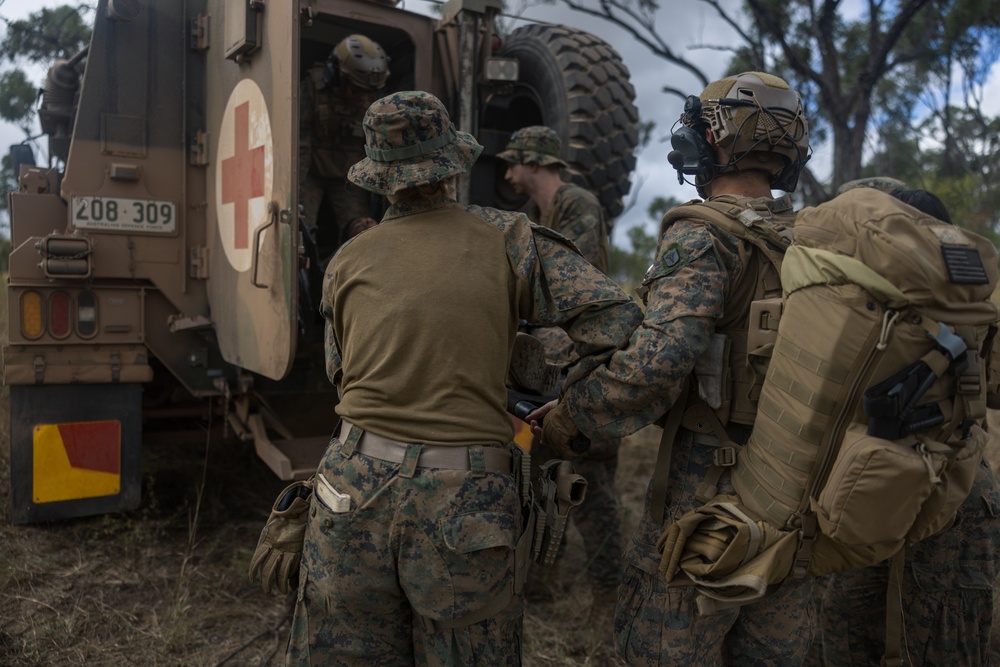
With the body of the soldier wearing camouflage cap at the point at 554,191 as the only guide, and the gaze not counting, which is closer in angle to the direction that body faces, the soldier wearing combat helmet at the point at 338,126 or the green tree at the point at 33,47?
the soldier wearing combat helmet

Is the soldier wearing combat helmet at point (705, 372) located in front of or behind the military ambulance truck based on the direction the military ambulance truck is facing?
behind

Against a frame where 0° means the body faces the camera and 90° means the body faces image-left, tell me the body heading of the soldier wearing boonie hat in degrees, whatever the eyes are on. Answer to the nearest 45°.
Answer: approximately 180°

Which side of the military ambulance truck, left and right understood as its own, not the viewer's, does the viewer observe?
back

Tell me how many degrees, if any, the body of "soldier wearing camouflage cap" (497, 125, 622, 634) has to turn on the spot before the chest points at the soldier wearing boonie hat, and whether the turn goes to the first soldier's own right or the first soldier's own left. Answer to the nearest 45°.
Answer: approximately 90° to the first soldier's own left

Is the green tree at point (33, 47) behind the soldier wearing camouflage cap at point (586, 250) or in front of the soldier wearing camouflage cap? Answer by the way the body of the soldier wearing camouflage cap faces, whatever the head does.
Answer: in front

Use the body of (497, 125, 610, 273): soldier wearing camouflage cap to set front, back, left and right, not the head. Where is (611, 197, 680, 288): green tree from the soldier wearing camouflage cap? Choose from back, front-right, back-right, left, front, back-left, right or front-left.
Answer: right

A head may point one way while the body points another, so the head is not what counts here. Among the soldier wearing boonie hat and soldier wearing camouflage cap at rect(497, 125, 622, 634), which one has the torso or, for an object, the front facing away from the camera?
the soldier wearing boonie hat

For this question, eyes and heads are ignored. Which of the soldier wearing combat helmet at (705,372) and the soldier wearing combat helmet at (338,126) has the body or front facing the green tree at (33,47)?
the soldier wearing combat helmet at (705,372)

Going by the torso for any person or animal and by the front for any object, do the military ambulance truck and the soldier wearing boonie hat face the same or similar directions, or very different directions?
same or similar directions

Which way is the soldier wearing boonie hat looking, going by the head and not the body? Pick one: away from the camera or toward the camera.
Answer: away from the camera

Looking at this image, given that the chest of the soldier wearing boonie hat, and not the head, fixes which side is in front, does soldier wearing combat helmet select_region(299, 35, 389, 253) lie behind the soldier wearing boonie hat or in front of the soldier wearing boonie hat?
in front

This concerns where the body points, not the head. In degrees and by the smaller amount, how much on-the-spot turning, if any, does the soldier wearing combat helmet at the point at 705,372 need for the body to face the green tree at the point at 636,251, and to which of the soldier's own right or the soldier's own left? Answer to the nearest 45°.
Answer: approximately 45° to the soldier's own right

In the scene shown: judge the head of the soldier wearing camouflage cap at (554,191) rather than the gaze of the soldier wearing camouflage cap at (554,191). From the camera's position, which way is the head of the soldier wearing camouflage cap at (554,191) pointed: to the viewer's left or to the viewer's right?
to the viewer's left

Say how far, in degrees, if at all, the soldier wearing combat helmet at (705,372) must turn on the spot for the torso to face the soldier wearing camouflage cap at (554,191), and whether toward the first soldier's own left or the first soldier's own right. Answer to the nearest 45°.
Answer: approximately 45° to the first soldier's own right

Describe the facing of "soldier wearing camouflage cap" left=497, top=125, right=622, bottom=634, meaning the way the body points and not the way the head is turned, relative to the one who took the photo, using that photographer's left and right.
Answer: facing to the left of the viewer
